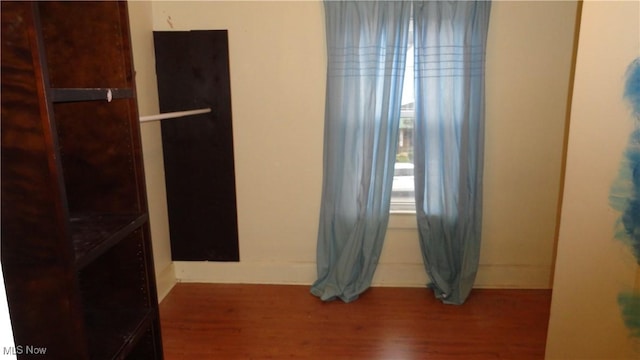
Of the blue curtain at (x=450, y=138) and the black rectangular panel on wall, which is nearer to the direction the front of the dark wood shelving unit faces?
the blue curtain

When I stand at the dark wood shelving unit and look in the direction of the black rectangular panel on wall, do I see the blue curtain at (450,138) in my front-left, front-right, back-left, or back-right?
front-right

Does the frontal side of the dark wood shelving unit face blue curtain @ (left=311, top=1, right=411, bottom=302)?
no

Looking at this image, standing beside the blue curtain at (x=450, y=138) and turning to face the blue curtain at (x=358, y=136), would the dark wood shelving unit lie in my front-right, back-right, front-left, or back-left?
front-left

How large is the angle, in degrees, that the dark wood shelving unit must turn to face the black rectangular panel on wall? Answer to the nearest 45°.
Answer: approximately 90° to its left

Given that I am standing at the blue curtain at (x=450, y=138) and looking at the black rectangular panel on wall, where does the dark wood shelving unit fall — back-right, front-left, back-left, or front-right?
front-left

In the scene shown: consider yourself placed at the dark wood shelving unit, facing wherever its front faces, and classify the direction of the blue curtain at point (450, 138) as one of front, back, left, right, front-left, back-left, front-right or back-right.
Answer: front-left

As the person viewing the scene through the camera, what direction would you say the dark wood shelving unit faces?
facing the viewer and to the right of the viewer
